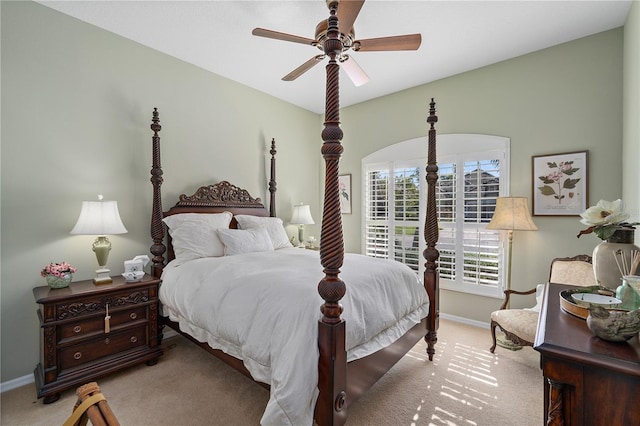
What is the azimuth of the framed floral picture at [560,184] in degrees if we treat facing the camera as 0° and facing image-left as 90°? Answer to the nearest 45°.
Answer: approximately 45°

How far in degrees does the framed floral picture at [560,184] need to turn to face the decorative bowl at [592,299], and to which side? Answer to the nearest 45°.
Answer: approximately 45° to its left

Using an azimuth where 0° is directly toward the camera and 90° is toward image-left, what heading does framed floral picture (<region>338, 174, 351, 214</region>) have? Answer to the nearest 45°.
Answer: approximately 45°

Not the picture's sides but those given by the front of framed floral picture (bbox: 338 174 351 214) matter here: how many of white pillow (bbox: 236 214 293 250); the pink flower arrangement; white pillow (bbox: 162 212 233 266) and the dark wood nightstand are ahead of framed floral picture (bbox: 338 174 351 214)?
4

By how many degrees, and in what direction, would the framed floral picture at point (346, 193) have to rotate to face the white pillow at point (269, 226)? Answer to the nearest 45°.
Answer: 0° — it already faces it

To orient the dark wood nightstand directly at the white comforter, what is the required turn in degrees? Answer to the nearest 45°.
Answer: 0° — it already faces it

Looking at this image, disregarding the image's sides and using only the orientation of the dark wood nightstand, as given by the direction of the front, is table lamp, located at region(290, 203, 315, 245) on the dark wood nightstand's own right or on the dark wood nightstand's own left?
on the dark wood nightstand's own left

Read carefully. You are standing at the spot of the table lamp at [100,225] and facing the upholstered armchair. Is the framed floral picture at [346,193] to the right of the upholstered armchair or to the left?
left

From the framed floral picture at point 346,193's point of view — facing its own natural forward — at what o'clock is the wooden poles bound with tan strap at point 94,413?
The wooden poles bound with tan strap is roughly at 11 o'clock from the framed floral picture.

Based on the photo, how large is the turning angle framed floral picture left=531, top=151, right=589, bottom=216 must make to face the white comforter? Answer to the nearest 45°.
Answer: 0° — it already faces it
